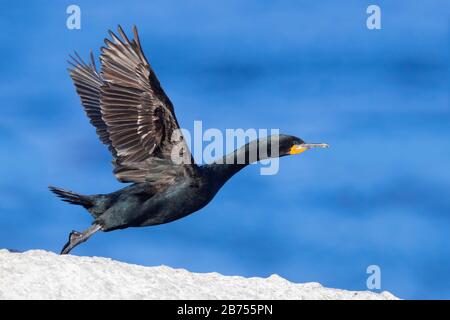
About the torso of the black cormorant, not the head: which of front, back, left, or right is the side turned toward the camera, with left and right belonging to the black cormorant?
right
